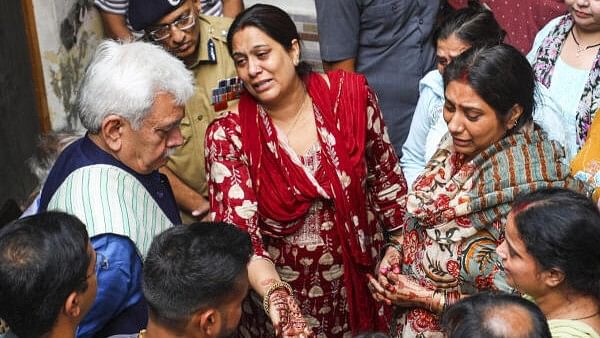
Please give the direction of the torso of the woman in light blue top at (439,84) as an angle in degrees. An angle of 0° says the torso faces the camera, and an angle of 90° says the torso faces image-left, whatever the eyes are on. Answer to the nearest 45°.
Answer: approximately 45°

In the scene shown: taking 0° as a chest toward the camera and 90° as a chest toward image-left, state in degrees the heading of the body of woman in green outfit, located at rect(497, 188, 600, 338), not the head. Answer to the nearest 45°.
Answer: approximately 90°

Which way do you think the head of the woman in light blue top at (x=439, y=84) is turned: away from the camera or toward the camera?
toward the camera

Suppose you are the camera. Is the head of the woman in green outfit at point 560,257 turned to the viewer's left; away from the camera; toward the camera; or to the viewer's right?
to the viewer's left

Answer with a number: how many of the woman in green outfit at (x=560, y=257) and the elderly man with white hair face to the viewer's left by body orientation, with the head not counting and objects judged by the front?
1

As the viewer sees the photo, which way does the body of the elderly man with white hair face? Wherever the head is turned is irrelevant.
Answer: to the viewer's right

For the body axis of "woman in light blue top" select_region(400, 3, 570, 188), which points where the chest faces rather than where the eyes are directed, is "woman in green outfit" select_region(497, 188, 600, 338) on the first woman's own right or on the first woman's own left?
on the first woman's own left

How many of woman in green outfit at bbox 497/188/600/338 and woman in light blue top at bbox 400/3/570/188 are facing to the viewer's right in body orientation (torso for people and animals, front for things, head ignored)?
0

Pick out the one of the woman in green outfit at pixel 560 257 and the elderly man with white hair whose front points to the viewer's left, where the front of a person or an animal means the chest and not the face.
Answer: the woman in green outfit

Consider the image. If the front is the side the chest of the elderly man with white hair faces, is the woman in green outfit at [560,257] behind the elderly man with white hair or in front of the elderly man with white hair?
in front

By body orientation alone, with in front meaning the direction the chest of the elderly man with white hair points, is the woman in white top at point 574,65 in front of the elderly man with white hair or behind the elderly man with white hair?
in front

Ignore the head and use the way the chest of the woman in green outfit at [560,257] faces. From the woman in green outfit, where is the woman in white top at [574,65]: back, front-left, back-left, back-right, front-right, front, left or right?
right

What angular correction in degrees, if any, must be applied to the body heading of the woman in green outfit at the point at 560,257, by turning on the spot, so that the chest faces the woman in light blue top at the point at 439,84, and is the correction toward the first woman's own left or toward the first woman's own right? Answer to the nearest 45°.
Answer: approximately 45° to the first woman's own right

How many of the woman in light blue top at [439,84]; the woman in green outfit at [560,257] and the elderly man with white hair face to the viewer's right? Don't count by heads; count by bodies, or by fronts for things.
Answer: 1
